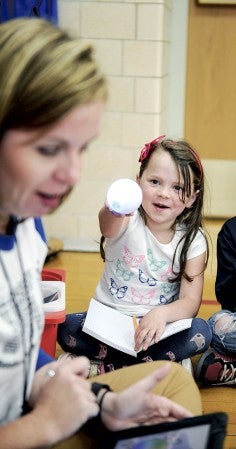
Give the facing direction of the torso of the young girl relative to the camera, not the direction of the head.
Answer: toward the camera

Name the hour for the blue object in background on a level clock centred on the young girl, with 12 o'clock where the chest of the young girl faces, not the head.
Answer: The blue object in background is roughly at 5 o'clock from the young girl.

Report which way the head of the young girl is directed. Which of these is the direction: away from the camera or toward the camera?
toward the camera
